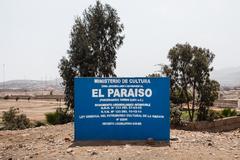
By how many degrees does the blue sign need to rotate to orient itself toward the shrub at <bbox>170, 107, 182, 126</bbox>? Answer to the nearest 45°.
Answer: approximately 180°

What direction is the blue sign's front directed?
toward the camera

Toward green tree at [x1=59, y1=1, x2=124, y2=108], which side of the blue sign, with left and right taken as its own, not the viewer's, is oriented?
back

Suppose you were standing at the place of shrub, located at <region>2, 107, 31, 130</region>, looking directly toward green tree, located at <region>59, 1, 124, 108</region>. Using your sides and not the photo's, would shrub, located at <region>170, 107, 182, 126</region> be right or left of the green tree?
right

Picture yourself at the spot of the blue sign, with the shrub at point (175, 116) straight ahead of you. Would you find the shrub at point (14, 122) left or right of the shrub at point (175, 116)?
left

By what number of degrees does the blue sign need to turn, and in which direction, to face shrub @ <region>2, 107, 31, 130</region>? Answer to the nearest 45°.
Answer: approximately 135° to its right
